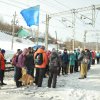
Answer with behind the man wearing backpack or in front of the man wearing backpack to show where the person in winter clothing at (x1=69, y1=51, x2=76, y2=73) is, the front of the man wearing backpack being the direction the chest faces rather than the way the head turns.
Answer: in front

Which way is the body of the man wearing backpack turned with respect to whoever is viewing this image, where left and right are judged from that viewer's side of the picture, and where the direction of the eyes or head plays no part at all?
facing away from the viewer and to the right of the viewer

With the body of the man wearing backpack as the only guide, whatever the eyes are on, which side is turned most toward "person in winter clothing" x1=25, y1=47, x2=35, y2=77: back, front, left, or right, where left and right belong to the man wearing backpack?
left
